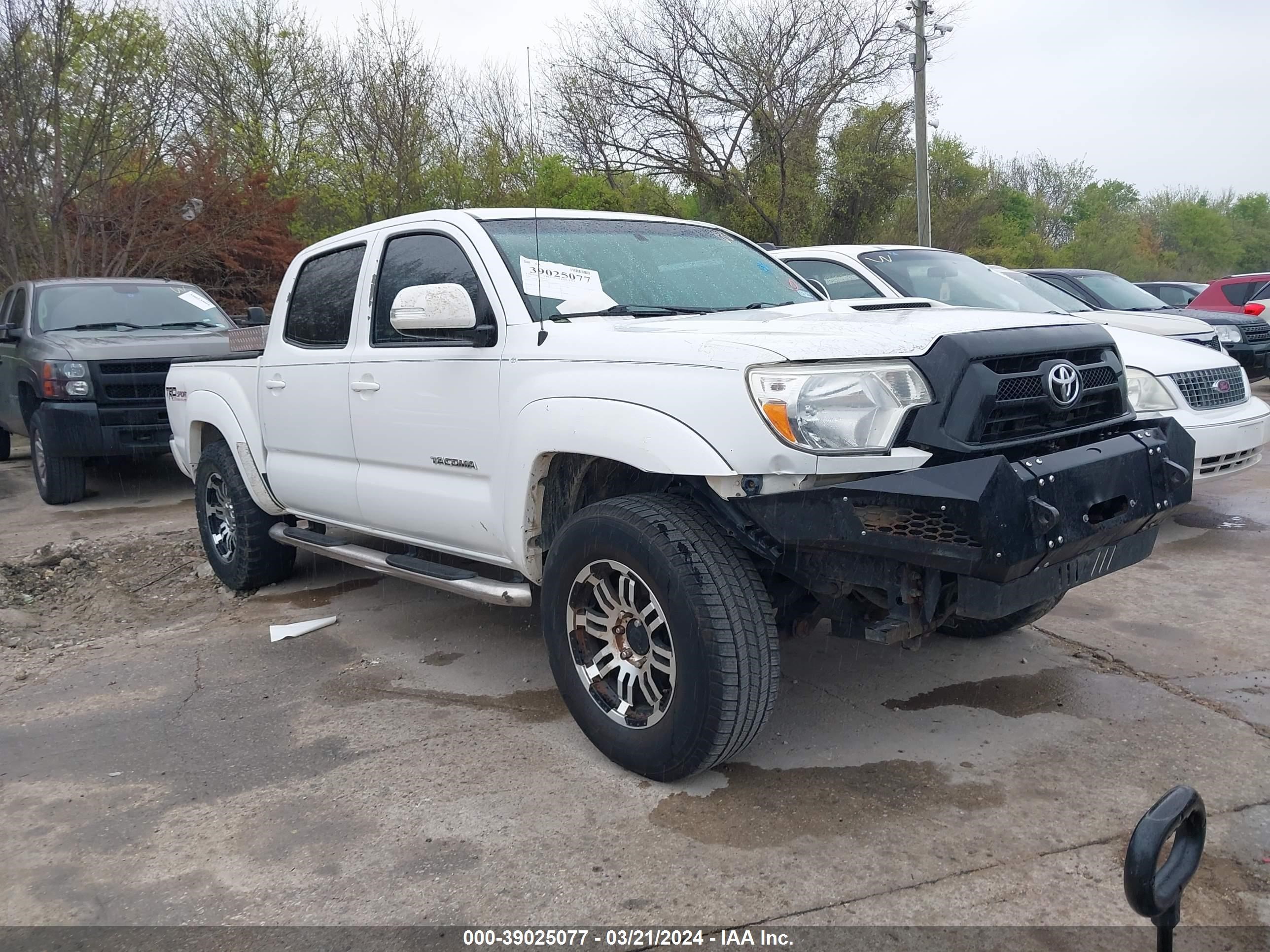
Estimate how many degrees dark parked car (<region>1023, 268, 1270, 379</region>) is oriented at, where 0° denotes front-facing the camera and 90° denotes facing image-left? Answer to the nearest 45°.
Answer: approximately 315°

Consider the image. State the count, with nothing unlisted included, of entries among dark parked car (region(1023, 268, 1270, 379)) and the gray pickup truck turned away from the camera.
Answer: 0

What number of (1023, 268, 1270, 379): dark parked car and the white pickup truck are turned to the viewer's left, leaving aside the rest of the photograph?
0

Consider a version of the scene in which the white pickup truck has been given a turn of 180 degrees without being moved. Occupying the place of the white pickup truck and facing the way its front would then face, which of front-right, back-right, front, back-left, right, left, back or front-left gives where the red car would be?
right

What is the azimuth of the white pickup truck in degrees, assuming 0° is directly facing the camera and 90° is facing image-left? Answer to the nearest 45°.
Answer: approximately 315°

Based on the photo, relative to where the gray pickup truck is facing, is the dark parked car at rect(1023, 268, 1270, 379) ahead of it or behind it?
ahead

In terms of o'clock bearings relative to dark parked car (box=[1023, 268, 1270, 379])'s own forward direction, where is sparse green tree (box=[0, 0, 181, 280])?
The sparse green tree is roughly at 4 o'clock from the dark parked car.

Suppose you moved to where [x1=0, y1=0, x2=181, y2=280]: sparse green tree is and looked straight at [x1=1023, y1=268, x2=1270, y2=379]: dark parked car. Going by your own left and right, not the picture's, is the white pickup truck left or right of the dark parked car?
right

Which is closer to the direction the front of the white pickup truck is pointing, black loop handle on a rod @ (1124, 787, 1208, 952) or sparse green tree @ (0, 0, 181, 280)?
the black loop handle on a rod

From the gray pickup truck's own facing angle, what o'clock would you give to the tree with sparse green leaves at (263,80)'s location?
The tree with sparse green leaves is roughly at 8 o'clock from the gray pickup truck.

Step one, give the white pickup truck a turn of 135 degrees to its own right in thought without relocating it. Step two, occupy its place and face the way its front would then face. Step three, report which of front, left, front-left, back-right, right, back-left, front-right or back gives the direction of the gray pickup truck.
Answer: front-right

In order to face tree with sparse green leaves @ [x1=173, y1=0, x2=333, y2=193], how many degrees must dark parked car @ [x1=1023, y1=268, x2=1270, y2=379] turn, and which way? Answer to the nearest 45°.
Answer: approximately 135° to its right

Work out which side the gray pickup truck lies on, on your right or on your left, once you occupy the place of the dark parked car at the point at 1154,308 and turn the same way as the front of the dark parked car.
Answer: on your right

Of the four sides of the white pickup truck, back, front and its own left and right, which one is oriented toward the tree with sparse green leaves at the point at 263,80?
back

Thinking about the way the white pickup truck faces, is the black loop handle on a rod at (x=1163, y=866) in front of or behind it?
in front
